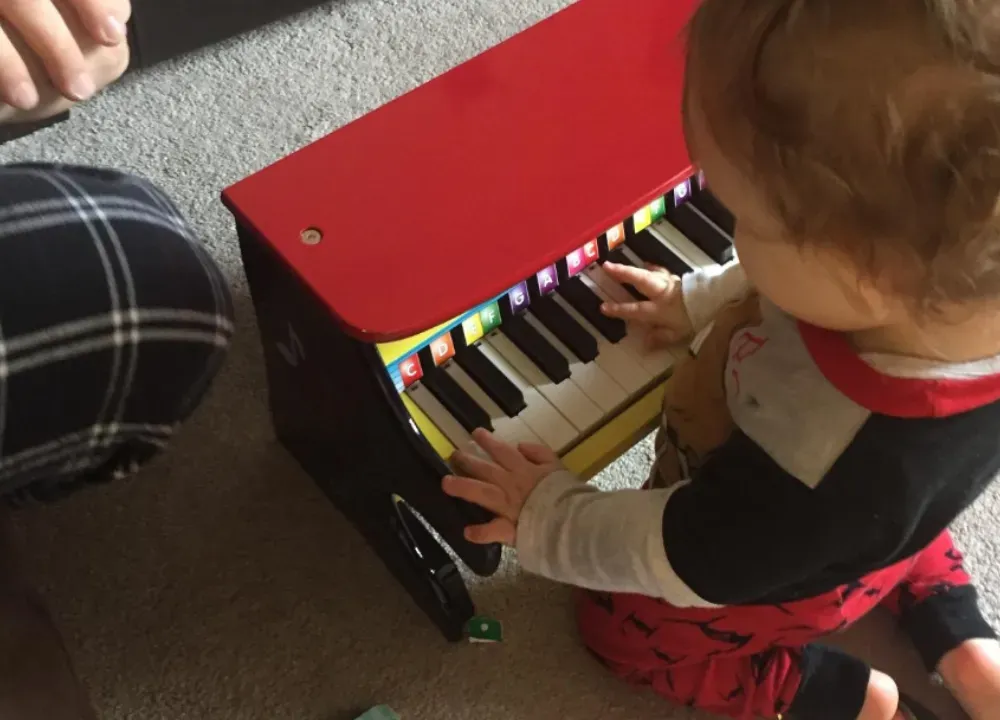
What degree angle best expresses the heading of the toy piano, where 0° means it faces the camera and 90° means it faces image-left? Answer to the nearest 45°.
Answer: approximately 315°

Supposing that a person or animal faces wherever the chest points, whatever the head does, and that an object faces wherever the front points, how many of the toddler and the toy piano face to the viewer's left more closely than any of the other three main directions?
1

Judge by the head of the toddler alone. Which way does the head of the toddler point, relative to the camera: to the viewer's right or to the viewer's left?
to the viewer's left

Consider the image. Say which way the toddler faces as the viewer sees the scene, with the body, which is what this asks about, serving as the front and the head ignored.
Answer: to the viewer's left
